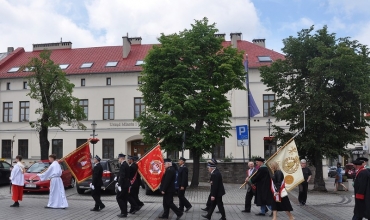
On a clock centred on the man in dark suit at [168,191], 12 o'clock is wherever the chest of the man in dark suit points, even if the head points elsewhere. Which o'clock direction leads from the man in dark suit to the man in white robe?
The man in white robe is roughly at 1 o'clock from the man in dark suit.

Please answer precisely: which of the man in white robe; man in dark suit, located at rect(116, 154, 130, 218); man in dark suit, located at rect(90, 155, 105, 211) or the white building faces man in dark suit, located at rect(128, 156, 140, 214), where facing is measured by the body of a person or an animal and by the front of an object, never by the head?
the white building

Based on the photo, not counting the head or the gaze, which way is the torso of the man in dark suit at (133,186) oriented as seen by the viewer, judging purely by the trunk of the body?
to the viewer's left

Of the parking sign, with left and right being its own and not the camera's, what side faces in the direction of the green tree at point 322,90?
left

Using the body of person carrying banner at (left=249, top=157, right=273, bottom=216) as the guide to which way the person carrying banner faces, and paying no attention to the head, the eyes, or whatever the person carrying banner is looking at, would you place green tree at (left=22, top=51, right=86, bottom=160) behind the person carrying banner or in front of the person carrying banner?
in front

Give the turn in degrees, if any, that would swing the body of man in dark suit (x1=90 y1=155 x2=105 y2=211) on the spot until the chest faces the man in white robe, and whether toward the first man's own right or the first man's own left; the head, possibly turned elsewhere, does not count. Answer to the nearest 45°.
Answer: approximately 45° to the first man's own right

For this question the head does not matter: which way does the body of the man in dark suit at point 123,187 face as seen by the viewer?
to the viewer's left

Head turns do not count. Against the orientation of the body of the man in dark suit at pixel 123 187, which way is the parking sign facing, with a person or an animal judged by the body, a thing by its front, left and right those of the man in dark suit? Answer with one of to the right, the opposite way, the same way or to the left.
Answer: to the left

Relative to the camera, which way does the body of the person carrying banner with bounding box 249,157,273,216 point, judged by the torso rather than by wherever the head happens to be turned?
to the viewer's left

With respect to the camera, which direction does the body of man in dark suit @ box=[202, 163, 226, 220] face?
to the viewer's left

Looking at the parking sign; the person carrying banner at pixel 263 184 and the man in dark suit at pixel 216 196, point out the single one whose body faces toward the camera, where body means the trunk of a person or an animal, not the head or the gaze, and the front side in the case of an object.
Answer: the parking sign

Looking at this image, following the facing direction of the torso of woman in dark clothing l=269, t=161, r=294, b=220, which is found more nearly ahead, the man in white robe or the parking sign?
the man in white robe

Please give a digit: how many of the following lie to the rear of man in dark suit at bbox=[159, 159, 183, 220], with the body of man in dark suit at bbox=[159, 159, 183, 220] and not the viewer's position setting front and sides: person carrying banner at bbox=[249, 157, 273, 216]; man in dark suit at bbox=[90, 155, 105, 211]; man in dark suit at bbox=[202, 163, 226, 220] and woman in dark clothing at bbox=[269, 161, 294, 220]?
3
